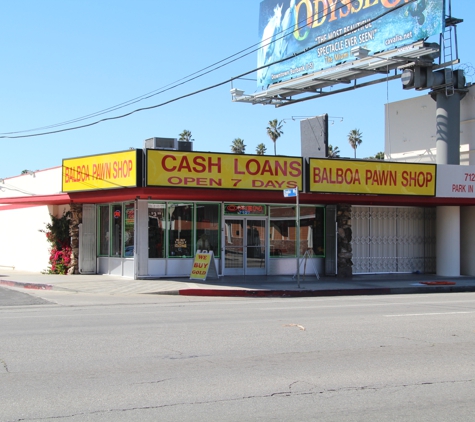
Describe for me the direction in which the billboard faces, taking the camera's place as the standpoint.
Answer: facing the viewer and to the left of the viewer

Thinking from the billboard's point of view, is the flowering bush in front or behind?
in front

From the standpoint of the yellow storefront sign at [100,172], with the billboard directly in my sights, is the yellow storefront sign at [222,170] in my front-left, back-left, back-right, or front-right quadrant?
front-right

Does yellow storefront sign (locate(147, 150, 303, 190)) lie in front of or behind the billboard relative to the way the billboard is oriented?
in front

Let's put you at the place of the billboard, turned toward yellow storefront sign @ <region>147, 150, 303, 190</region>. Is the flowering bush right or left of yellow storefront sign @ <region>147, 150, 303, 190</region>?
right

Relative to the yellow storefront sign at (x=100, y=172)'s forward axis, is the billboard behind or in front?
behind

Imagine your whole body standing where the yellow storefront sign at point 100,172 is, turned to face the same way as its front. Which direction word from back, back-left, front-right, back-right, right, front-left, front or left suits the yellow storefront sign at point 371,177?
back-left

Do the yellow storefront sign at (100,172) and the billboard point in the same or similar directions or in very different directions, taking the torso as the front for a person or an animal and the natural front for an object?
same or similar directions

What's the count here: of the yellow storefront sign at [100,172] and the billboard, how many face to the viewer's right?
0

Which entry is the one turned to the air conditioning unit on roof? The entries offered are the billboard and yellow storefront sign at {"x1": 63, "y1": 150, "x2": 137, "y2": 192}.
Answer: the billboard

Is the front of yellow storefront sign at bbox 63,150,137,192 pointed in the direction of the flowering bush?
no

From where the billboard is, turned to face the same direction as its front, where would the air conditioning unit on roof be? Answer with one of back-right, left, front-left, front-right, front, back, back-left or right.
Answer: front

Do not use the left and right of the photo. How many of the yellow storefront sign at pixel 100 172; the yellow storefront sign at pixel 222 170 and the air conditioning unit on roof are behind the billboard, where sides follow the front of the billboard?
0
